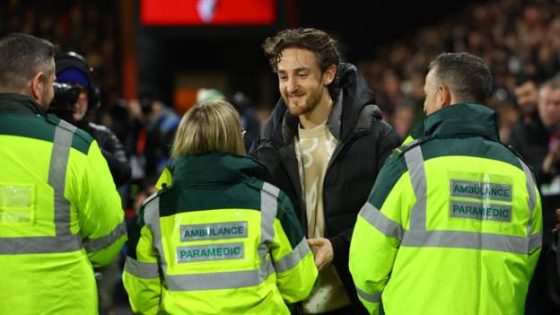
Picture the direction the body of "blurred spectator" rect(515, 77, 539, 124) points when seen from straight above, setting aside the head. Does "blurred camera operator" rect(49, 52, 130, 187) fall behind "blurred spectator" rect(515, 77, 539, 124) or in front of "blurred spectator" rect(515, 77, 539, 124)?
in front

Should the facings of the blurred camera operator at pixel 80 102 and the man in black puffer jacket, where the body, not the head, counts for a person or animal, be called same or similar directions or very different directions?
same or similar directions

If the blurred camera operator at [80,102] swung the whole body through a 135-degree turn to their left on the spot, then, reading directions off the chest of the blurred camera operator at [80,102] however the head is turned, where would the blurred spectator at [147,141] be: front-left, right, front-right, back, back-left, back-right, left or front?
left

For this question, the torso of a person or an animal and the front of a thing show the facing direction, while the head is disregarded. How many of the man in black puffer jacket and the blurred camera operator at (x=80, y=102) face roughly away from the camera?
0

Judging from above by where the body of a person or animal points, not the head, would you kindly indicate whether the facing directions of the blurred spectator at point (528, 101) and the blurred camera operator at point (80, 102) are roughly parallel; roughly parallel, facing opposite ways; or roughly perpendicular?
roughly parallel

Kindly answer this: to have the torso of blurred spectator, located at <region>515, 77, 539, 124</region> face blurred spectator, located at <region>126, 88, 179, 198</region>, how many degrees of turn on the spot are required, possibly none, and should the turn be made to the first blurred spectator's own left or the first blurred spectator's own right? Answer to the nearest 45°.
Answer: approximately 90° to the first blurred spectator's own right

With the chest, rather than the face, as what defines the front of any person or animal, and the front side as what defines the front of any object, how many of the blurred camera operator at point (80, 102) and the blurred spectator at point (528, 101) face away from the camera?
0

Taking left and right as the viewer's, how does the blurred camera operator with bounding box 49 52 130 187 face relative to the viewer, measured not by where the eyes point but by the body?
facing the viewer and to the left of the viewer

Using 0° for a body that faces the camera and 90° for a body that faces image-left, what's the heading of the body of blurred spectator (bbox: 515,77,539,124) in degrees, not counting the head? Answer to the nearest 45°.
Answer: approximately 0°
